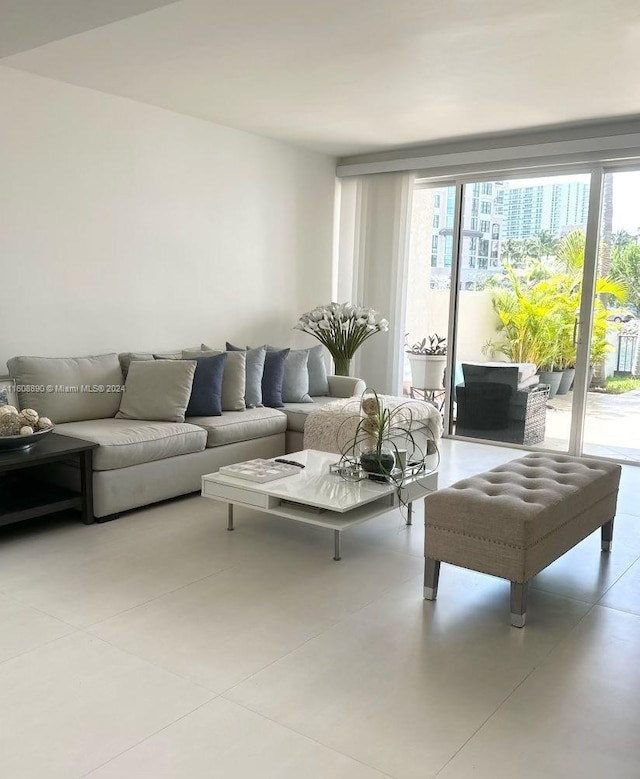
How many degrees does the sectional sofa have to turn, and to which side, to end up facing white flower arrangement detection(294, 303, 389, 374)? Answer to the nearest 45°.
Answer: approximately 90° to its left

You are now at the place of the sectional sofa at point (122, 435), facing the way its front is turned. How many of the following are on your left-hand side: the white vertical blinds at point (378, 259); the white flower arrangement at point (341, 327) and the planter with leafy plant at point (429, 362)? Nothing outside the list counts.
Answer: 3

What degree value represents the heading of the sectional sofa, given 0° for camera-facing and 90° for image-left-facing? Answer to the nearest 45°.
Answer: approximately 315°

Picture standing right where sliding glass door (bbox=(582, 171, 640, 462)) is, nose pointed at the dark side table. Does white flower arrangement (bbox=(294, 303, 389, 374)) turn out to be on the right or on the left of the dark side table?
right

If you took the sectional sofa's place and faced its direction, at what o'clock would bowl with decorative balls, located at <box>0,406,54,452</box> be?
The bowl with decorative balls is roughly at 3 o'clock from the sectional sofa.

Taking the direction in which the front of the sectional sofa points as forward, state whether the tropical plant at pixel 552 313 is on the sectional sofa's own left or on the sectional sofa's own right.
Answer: on the sectional sofa's own left

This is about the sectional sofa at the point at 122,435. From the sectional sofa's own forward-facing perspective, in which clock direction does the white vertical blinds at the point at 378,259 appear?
The white vertical blinds is roughly at 9 o'clock from the sectional sofa.

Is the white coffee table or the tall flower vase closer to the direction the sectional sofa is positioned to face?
the white coffee table

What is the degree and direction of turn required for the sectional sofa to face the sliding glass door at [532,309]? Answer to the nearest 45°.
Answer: approximately 45° to its left

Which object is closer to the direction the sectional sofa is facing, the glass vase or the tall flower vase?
the glass vase
